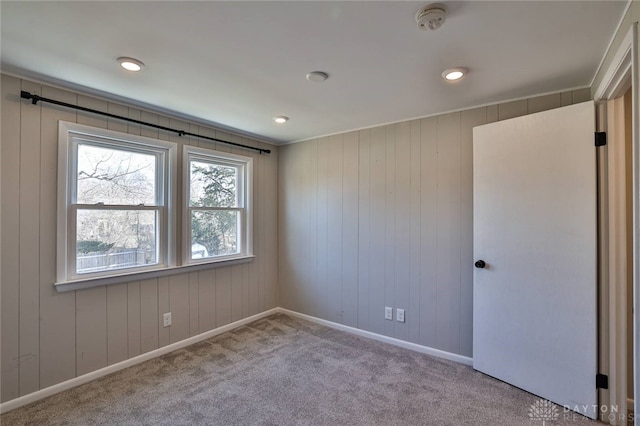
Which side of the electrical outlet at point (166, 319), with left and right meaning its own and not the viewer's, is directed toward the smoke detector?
front

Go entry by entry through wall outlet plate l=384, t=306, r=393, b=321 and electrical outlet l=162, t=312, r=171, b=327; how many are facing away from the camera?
0

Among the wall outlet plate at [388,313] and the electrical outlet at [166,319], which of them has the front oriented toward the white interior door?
the electrical outlet

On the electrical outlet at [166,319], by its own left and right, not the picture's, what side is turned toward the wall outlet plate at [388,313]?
front

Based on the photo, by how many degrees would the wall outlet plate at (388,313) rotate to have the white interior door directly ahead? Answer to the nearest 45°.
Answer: approximately 90° to its left

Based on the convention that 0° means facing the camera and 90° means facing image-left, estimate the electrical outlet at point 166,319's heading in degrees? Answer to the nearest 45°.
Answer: approximately 315°

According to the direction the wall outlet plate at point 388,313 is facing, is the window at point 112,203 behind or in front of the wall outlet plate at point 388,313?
in front

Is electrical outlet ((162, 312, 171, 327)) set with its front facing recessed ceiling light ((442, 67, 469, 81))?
yes
